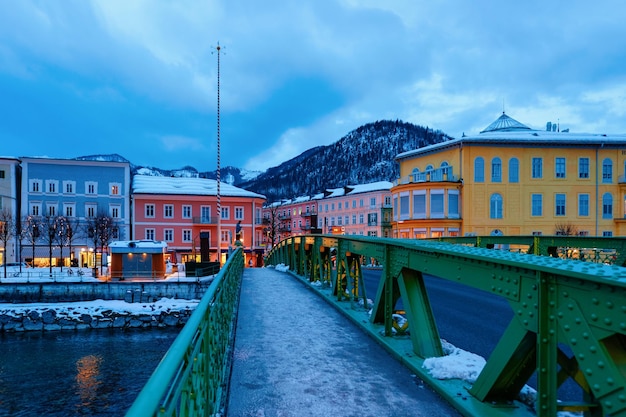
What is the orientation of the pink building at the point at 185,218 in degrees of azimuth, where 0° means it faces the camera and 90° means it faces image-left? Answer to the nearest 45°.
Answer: approximately 0°

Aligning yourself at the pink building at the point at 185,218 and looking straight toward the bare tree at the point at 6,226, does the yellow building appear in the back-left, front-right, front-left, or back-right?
back-left

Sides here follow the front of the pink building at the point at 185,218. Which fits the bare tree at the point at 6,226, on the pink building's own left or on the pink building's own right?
on the pink building's own right

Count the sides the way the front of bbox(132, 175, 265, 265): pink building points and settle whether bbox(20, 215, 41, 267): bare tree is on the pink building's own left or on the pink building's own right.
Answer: on the pink building's own right

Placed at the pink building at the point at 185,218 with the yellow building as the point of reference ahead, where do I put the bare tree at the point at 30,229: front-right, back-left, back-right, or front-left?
back-right

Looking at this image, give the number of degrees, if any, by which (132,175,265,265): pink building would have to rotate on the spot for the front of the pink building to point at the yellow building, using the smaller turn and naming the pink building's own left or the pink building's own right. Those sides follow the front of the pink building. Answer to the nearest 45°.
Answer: approximately 45° to the pink building's own left
